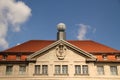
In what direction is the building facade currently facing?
toward the camera
